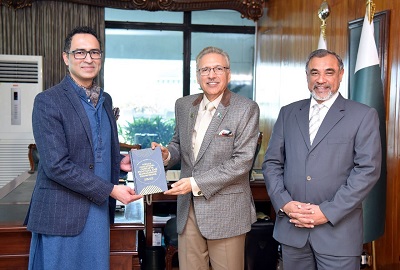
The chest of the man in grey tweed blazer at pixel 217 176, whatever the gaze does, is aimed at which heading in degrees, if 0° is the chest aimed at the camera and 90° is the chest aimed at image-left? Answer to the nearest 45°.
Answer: approximately 45°

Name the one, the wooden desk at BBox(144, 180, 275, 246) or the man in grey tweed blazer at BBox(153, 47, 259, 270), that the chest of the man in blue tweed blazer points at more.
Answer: the man in grey tweed blazer

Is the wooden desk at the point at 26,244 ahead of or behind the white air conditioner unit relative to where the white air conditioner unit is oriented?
ahead

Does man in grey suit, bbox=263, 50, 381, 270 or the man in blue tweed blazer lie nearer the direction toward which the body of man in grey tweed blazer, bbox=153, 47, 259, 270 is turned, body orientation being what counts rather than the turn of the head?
the man in blue tweed blazer

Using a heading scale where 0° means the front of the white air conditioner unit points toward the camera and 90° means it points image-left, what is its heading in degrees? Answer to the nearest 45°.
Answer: approximately 0°
